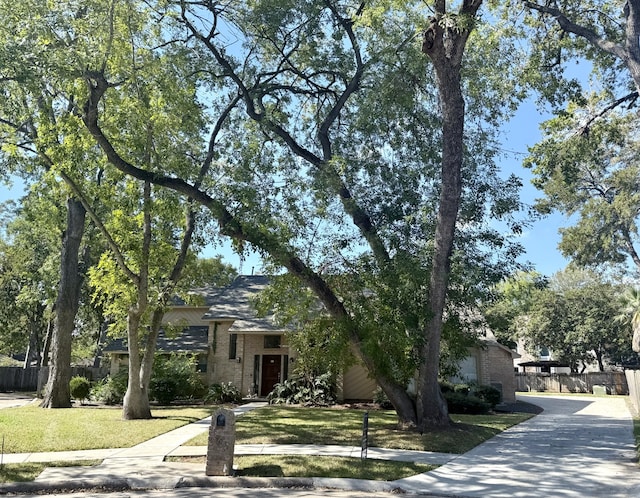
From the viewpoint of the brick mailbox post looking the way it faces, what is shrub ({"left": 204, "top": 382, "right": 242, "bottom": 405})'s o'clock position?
The shrub is roughly at 6 o'clock from the brick mailbox post.

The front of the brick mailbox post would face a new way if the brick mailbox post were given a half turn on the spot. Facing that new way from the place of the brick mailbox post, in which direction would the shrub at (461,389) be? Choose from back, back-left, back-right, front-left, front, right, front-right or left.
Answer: front-right

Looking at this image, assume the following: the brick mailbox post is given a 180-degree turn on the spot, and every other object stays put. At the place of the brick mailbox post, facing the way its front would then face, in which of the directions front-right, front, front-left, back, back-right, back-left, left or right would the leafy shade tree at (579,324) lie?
front-right

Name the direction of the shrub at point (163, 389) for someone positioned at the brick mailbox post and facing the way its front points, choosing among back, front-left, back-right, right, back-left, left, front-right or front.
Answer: back

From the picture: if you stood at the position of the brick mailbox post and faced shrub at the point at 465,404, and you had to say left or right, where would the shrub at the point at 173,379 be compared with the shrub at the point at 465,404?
left

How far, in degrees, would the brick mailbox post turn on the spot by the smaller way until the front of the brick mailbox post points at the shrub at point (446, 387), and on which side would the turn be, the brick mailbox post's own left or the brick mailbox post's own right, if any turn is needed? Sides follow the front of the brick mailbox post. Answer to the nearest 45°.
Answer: approximately 135° to the brick mailbox post's own left

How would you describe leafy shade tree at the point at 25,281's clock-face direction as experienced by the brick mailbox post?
The leafy shade tree is roughly at 5 o'clock from the brick mailbox post.

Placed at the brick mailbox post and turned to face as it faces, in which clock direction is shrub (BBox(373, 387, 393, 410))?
The shrub is roughly at 7 o'clock from the brick mailbox post.

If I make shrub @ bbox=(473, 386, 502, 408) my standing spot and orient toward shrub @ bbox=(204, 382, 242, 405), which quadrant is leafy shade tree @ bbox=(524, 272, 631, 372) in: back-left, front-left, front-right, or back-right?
back-right

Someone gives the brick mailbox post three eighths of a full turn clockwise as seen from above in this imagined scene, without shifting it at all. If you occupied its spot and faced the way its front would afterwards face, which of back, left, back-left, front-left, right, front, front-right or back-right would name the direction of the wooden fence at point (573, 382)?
right

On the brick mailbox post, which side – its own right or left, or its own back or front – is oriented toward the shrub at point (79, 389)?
back

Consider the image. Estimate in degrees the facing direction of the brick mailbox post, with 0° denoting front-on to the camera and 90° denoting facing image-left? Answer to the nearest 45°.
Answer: approximately 0°

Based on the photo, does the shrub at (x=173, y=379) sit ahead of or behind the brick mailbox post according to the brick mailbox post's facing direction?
behind
